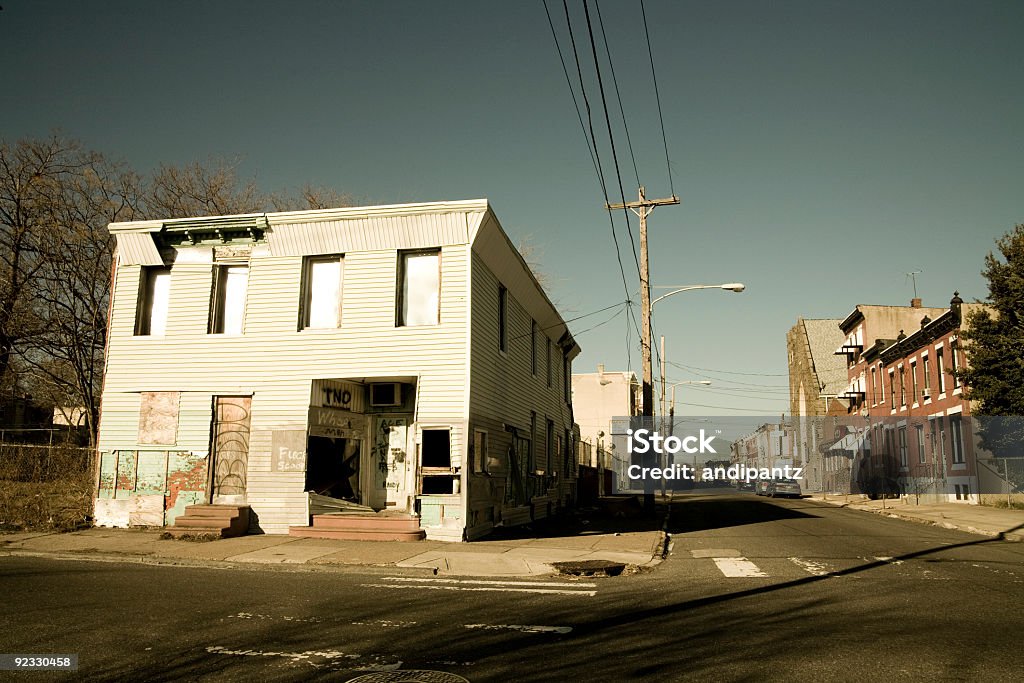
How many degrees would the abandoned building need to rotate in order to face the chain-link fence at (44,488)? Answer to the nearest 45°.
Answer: approximately 135° to its right

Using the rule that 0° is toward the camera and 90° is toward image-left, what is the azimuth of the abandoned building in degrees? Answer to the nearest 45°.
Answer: approximately 0°

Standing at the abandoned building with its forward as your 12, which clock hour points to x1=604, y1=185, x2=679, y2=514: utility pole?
The utility pole is roughly at 8 o'clock from the abandoned building.

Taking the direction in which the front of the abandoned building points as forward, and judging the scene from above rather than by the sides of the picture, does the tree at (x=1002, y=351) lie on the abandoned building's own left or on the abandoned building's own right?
on the abandoned building's own left
